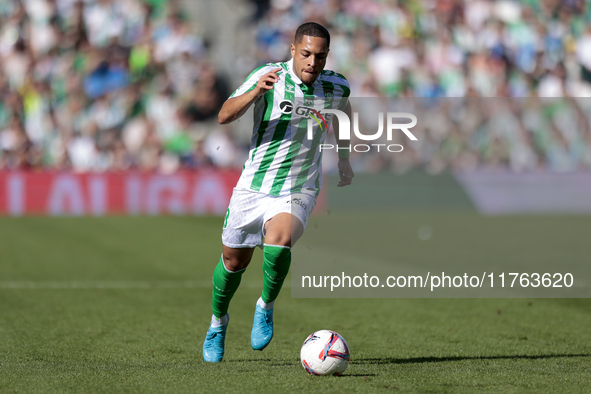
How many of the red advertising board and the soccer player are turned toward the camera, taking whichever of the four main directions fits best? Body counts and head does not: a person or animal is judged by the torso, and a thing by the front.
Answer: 2

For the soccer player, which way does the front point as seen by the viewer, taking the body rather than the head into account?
toward the camera

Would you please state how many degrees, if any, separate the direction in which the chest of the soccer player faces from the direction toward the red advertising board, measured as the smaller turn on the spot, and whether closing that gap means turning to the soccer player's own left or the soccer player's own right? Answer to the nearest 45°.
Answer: approximately 180°

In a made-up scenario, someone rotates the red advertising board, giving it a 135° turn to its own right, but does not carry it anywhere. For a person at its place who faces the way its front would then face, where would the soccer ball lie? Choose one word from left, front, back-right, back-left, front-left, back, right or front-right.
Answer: back-left

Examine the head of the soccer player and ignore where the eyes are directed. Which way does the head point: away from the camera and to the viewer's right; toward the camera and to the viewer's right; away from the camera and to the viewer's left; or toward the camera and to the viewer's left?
toward the camera and to the viewer's right

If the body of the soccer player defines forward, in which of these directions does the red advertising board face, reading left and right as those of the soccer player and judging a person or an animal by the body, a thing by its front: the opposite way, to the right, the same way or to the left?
the same way

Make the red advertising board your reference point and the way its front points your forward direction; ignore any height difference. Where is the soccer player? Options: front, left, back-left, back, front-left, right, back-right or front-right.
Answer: front

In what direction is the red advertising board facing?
toward the camera
